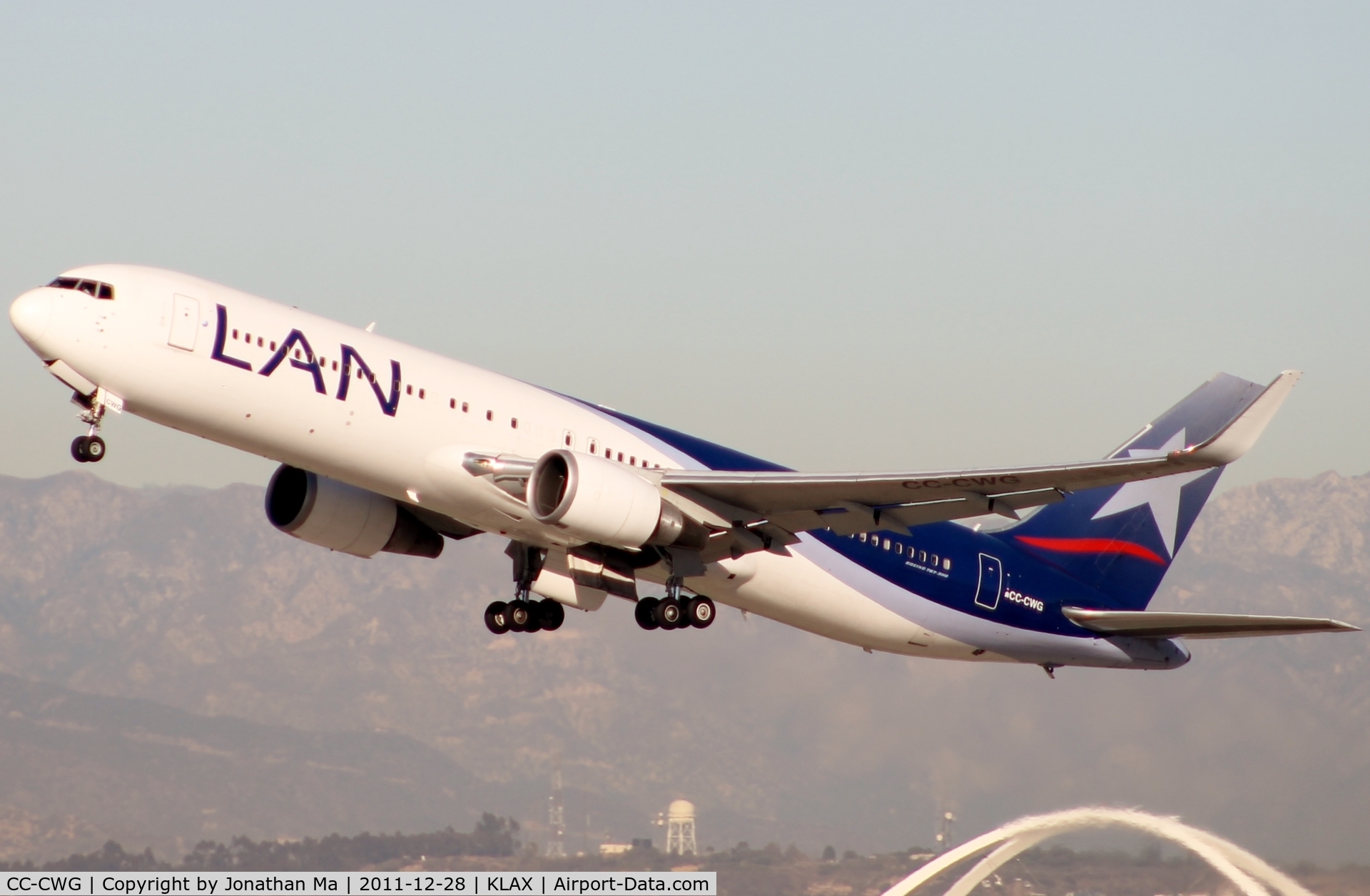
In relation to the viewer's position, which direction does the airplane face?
facing the viewer and to the left of the viewer
